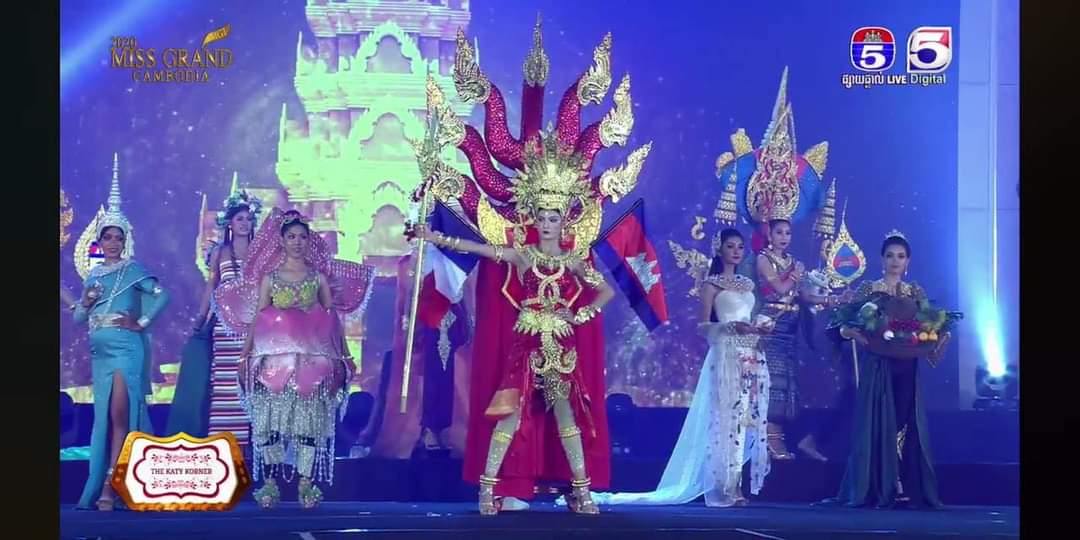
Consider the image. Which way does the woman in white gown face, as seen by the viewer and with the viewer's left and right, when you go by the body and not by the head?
facing the viewer and to the right of the viewer

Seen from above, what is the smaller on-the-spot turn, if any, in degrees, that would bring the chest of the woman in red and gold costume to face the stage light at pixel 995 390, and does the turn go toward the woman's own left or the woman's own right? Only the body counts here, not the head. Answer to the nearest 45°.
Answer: approximately 90° to the woman's own left

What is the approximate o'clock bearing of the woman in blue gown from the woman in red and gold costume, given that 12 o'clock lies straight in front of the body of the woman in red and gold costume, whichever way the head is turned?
The woman in blue gown is roughly at 3 o'clock from the woman in red and gold costume.

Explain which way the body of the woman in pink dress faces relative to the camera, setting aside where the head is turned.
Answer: toward the camera

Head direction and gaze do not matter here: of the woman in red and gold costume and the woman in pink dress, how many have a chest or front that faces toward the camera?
2

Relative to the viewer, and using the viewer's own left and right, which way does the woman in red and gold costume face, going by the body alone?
facing the viewer

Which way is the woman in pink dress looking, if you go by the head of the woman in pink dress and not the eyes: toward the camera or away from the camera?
toward the camera

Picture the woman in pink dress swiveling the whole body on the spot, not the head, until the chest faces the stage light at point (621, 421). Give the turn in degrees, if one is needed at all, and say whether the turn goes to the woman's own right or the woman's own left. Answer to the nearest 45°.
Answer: approximately 90° to the woman's own left

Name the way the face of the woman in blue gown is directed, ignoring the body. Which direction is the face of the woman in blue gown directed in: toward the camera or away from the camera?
toward the camera

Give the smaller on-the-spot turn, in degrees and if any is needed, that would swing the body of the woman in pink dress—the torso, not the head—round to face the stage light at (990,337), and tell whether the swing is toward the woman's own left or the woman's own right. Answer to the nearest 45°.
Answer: approximately 90° to the woman's own left

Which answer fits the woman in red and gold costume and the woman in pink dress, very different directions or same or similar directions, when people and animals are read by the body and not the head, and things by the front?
same or similar directions

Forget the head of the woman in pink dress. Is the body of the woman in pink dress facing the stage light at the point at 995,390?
no
